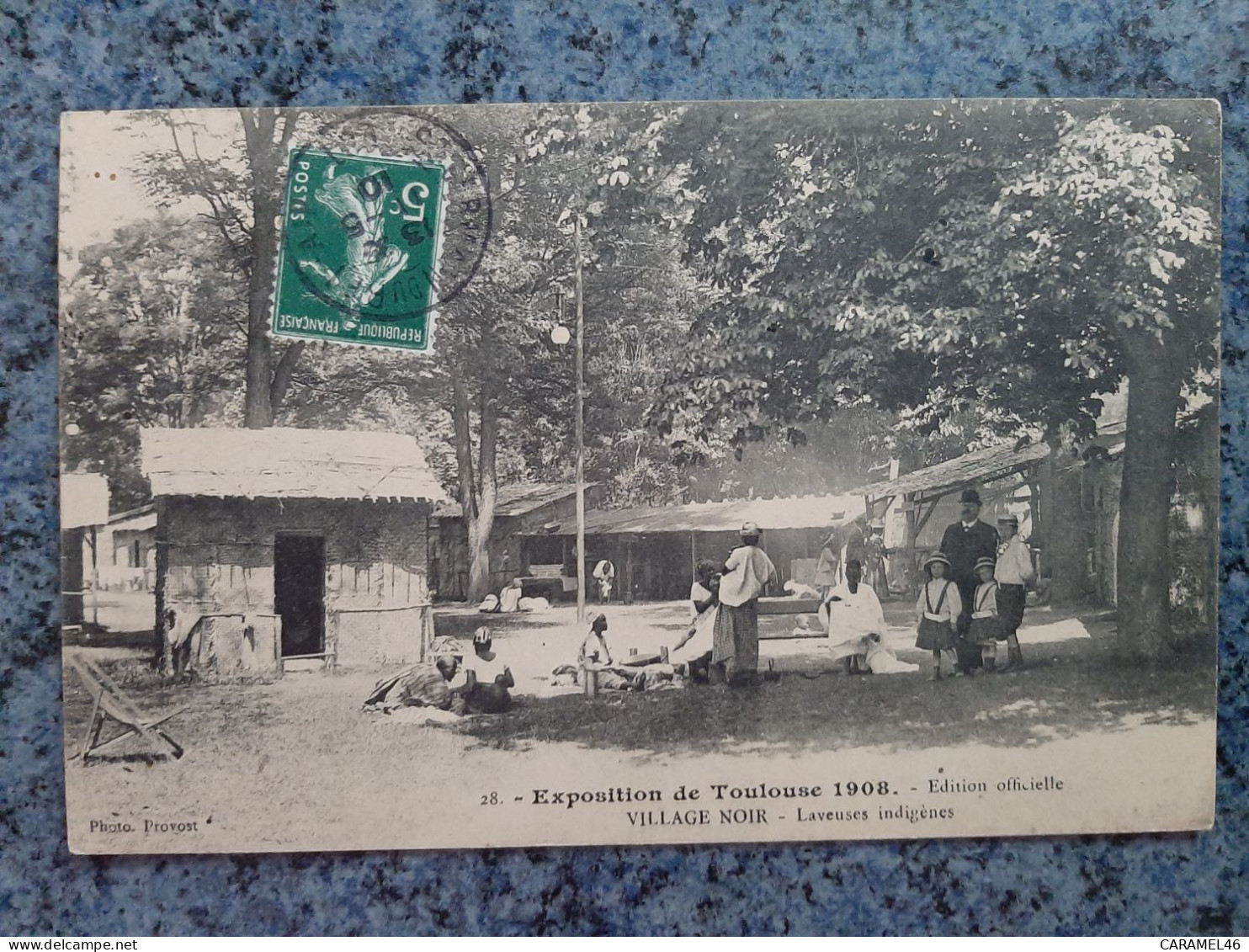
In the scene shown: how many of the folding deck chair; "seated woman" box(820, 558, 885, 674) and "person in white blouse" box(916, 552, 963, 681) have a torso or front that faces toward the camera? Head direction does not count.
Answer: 2

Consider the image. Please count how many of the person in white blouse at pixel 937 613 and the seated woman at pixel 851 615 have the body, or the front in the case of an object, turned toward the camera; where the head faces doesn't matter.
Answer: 2

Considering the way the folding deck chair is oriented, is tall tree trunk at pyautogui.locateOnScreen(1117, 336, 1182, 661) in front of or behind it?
in front

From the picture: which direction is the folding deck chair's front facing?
to the viewer's right

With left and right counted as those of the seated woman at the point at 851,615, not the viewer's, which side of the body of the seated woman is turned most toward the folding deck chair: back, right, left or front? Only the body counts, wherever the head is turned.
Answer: right

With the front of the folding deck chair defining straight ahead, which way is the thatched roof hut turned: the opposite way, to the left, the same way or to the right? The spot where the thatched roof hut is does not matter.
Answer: to the right

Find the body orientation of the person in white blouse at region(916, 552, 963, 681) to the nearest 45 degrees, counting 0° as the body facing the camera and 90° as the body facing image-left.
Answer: approximately 0°
